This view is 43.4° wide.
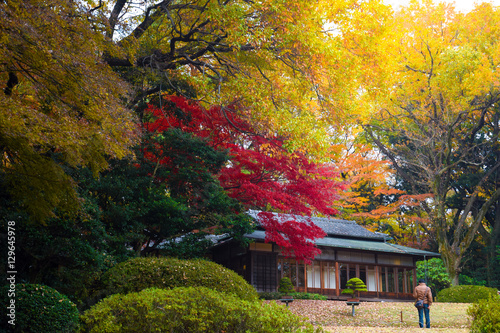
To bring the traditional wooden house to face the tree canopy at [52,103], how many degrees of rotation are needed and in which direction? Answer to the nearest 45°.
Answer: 0° — it already faces it

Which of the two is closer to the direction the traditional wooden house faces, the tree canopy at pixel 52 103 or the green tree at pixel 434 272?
the tree canopy

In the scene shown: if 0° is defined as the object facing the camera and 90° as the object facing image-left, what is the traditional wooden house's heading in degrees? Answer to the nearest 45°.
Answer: approximately 0°
